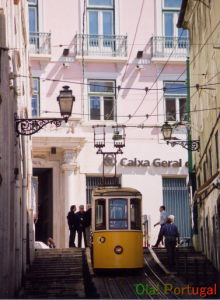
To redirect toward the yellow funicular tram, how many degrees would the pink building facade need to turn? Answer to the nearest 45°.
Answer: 0° — it already faces it

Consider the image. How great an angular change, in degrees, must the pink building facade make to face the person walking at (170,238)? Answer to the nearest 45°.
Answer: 0° — it already faces them

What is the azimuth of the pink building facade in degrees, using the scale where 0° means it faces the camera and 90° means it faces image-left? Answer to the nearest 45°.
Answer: approximately 0°
